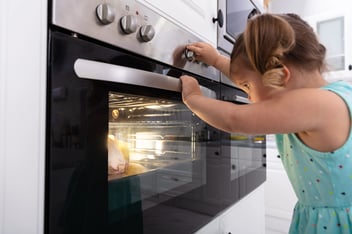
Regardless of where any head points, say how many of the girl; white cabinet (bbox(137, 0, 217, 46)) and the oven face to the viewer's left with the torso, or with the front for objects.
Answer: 1

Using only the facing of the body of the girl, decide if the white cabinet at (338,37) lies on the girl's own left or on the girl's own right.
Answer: on the girl's own right

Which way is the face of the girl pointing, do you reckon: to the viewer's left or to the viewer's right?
to the viewer's left

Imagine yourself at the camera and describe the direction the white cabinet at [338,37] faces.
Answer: facing the viewer and to the left of the viewer

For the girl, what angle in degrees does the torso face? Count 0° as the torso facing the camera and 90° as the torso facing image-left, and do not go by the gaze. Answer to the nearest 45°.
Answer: approximately 90°

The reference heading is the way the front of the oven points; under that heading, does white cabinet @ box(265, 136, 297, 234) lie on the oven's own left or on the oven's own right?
on the oven's own left

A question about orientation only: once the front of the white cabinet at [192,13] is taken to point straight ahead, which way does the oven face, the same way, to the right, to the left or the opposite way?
the same way

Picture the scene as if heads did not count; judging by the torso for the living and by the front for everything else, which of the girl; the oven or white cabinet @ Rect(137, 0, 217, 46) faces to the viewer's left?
the girl

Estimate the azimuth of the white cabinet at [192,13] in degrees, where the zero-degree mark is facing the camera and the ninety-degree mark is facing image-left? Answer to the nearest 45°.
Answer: approximately 315°

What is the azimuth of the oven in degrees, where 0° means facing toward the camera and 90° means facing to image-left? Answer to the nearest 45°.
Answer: approximately 315°
